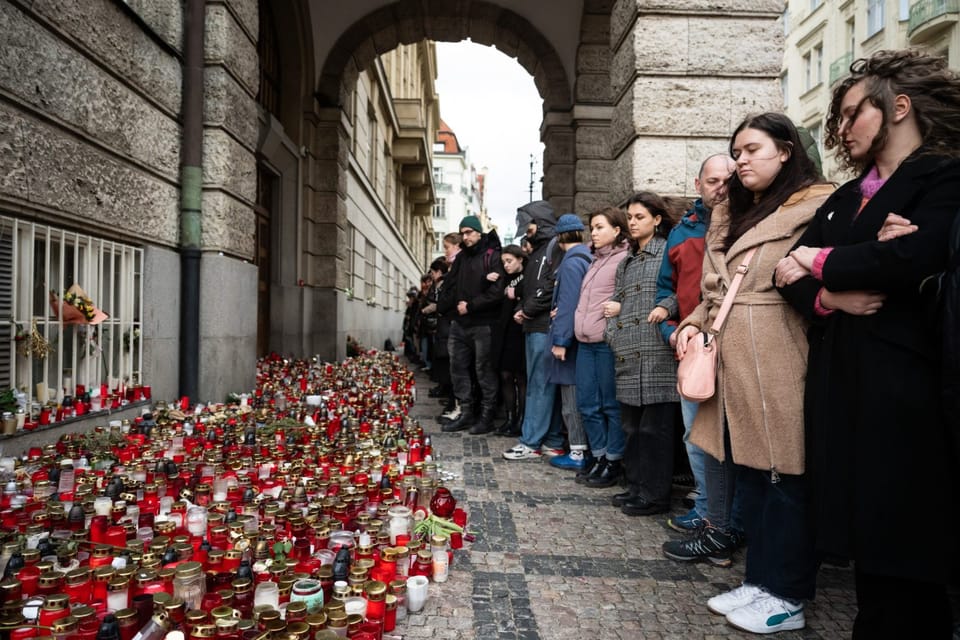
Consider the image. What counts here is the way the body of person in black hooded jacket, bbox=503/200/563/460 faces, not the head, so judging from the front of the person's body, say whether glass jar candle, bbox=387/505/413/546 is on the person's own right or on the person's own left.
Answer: on the person's own left

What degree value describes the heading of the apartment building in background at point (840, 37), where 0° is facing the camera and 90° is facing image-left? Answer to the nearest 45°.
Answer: approximately 45°

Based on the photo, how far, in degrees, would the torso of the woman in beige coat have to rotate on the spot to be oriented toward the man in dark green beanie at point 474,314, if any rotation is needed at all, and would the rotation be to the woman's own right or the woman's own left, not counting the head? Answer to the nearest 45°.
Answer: approximately 90° to the woman's own right

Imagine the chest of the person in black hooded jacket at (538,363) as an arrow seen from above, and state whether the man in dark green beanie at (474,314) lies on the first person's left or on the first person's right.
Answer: on the first person's right

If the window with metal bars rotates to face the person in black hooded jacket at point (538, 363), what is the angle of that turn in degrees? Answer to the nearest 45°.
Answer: approximately 45° to its left

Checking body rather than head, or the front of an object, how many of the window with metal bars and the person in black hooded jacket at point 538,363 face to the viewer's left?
1

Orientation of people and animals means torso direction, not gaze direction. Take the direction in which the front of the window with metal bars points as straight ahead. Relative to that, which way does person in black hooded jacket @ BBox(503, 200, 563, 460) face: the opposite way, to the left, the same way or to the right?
the opposite way

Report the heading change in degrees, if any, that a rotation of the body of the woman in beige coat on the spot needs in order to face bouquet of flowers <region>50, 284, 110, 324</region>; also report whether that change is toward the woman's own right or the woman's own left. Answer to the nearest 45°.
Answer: approximately 45° to the woman's own right

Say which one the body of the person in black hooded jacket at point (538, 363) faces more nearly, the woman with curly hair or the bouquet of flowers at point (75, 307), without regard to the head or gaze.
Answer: the bouquet of flowers

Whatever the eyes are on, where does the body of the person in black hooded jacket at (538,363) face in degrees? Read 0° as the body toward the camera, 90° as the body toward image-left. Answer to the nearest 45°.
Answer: approximately 90°

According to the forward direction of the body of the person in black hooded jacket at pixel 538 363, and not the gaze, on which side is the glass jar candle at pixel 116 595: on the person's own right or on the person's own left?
on the person's own left

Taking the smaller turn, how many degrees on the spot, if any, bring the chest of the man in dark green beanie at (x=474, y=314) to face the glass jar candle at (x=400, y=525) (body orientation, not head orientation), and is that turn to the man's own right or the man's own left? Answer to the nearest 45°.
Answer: approximately 45° to the man's own left
